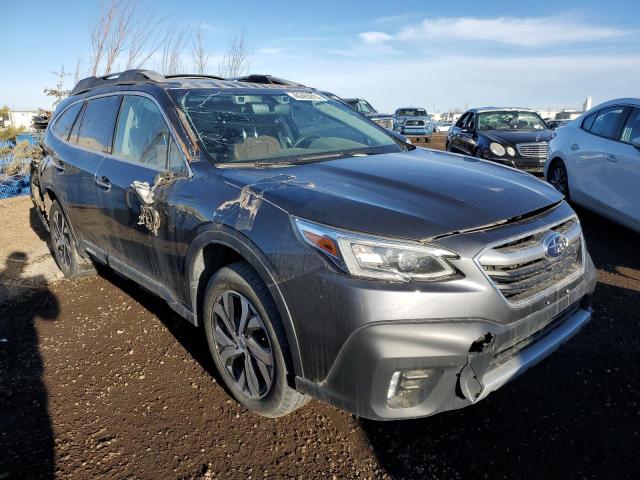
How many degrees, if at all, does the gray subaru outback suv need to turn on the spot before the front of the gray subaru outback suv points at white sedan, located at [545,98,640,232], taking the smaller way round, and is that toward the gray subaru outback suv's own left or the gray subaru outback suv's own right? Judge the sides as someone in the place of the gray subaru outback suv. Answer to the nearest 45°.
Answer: approximately 90° to the gray subaru outback suv's own left

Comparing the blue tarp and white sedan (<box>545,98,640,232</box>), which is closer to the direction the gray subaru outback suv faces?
the white sedan

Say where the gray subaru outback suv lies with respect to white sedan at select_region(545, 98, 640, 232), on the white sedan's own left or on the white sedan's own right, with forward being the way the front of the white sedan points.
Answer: on the white sedan's own right

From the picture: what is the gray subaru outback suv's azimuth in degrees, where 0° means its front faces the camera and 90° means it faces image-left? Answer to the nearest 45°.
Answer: approximately 315°

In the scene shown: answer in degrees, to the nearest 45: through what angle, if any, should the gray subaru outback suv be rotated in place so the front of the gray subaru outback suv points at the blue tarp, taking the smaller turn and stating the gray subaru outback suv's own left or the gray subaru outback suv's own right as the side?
approximately 180°
